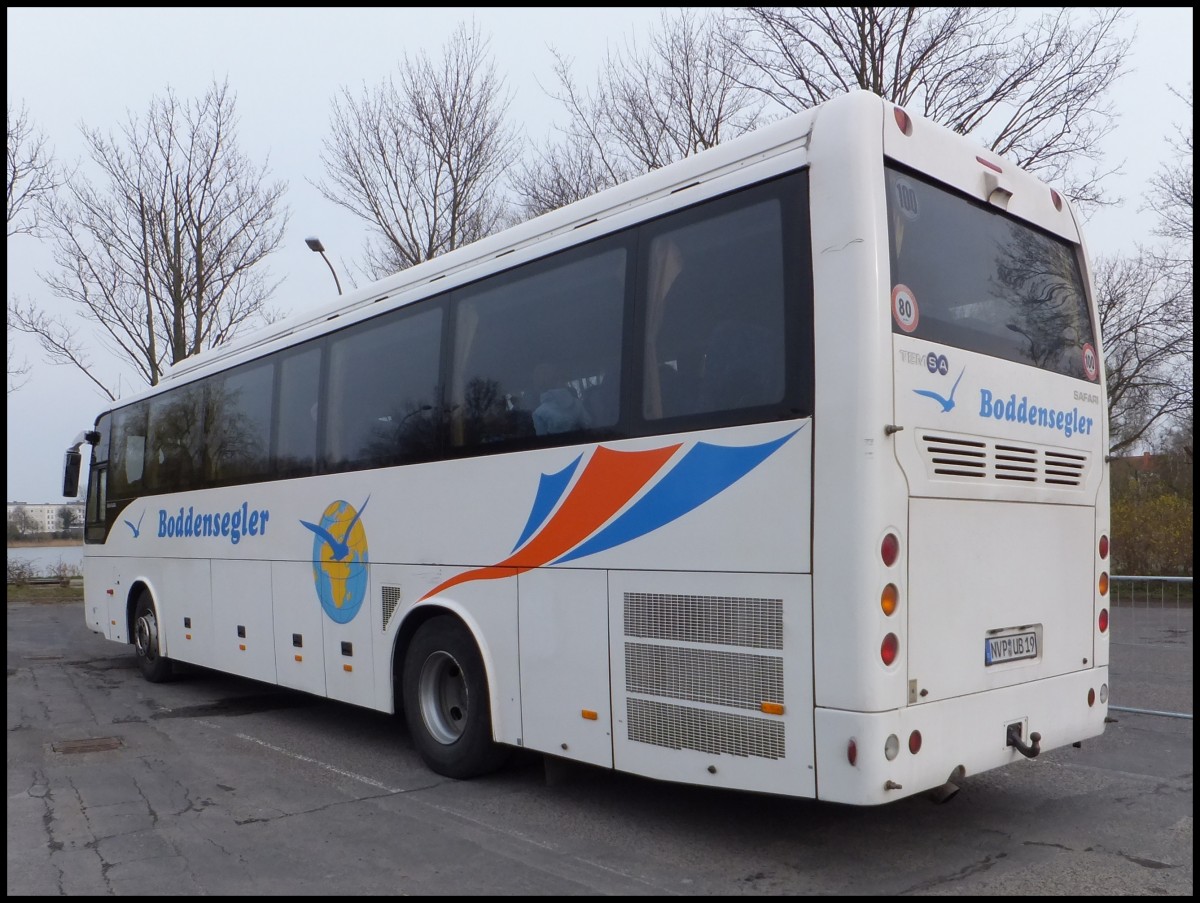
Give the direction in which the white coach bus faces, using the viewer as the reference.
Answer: facing away from the viewer and to the left of the viewer

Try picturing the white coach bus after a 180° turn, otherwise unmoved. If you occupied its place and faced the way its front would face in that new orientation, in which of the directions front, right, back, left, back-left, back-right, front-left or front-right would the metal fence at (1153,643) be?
left

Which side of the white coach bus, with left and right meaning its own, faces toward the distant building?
front
